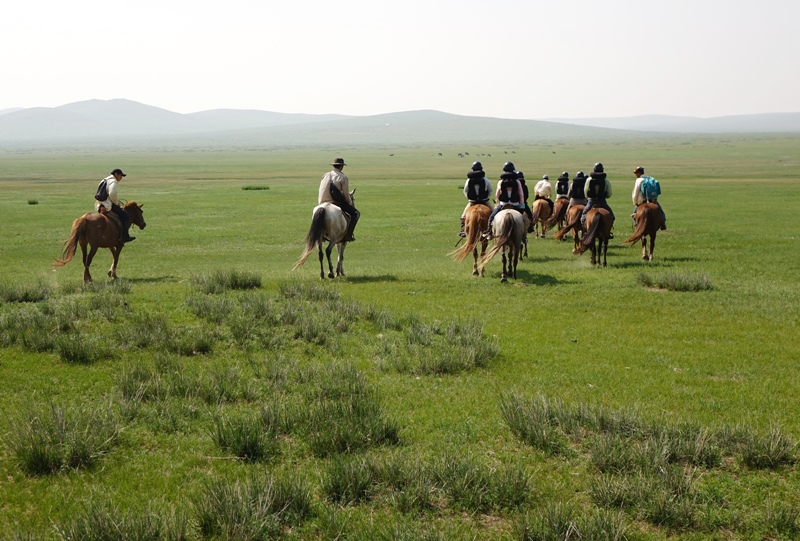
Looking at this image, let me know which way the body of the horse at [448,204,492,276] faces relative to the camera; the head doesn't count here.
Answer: away from the camera

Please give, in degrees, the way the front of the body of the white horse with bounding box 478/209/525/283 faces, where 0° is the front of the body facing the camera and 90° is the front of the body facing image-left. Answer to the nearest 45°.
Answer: approximately 180°

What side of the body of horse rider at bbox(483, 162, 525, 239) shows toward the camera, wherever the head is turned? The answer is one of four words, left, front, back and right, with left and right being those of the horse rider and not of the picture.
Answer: back

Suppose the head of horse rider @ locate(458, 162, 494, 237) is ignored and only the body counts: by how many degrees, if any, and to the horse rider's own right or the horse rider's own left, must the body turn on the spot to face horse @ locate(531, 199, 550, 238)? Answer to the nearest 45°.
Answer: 0° — they already face it

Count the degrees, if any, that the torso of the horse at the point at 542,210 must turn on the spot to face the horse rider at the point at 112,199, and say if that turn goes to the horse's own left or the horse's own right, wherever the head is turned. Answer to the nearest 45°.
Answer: approximately 135° to the horse's own left

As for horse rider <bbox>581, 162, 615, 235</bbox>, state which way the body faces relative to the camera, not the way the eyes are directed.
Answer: away from the camera

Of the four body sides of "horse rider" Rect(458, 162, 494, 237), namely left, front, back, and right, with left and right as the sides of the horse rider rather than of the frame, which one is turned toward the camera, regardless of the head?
back

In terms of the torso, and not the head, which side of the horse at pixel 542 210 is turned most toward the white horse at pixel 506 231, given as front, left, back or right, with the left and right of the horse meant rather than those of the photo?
back

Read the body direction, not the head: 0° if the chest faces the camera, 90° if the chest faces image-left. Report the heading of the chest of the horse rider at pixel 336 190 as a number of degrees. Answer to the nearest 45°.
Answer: approximately 225°
